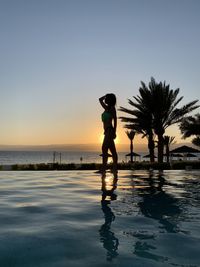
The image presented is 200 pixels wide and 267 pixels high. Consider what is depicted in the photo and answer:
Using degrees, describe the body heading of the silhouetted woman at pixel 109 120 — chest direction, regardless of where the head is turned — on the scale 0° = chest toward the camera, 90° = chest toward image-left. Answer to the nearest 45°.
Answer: approximately 45°

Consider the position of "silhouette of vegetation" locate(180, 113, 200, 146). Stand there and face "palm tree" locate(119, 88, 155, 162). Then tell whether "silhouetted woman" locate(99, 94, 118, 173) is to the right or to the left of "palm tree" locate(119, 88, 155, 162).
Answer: left

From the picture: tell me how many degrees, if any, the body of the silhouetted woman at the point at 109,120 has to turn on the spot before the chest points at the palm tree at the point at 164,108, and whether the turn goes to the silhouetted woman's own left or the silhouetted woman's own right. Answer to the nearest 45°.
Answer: approximately 135° to the silhouetted woman's own right

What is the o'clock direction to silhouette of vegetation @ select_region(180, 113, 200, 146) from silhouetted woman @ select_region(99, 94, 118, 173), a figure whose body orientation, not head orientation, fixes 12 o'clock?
The silhouette of vegetation is roughly at 5 o'clock from the silhouetted woman.

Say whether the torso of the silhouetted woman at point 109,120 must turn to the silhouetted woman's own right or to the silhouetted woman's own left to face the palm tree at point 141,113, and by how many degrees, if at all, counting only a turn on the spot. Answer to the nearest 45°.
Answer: approximately 135° to the silhouetted woman's own right
